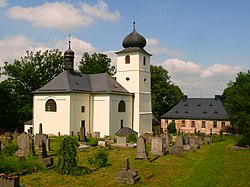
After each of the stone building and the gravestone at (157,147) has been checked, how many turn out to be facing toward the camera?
2

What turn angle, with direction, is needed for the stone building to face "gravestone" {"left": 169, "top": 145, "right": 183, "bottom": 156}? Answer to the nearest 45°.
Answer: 0° — it already faces it

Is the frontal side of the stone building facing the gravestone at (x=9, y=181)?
yes

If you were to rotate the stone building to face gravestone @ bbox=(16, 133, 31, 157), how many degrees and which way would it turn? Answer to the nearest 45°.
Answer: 0° — it already faces it

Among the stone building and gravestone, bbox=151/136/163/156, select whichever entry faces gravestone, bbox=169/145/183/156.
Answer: the stone building

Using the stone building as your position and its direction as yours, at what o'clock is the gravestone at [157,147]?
The gravestone is roughly at 12 o'clock from the stone building.

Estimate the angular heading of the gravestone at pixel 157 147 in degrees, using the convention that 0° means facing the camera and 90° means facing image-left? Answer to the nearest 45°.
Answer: approximately 0°

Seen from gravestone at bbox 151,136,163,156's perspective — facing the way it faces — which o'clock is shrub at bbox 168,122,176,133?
The shrub is roughly at 6 o'clock from the gravestone.
